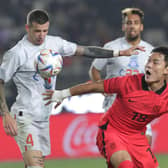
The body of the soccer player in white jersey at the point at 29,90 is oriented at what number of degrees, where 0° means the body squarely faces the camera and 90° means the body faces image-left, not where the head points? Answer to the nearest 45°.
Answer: approximately 315°

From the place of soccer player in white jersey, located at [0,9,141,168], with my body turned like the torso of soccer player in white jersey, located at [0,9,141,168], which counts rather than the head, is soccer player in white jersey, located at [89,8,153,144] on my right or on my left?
on my left

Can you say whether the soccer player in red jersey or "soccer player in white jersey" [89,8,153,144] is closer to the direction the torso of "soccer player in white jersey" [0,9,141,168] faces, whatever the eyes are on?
the soccer player in red jersey
